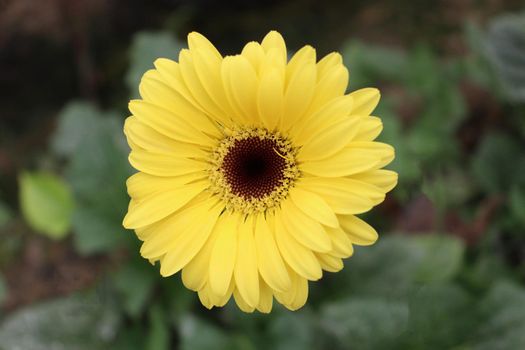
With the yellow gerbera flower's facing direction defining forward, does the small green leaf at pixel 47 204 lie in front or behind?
behind

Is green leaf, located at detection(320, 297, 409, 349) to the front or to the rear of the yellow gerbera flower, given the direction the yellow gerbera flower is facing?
to the rear

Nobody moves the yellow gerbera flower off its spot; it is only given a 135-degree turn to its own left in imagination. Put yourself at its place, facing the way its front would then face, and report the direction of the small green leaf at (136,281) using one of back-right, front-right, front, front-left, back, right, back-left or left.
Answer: front-left

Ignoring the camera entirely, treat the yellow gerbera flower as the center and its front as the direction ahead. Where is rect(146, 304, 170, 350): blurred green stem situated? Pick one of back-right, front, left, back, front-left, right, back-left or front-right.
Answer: back

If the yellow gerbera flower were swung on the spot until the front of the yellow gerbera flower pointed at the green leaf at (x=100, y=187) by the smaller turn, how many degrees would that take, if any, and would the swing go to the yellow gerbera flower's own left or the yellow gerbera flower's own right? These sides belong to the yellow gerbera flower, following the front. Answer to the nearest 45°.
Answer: approximately 135° to the yellow gerbera flower's own right

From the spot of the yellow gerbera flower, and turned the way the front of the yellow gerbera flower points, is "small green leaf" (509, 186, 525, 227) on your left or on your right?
on your left

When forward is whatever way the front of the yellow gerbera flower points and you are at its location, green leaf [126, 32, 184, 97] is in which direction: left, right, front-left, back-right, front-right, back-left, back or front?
back-right

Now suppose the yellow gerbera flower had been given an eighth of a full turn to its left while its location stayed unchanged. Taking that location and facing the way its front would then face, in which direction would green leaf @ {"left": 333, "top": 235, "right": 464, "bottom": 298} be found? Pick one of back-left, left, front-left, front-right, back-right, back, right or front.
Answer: left

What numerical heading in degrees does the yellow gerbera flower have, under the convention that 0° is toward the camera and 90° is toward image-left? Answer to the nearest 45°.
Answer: approximately 0°

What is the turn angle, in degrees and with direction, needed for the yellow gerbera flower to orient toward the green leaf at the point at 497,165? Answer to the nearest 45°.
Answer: approximately 135° to its left
